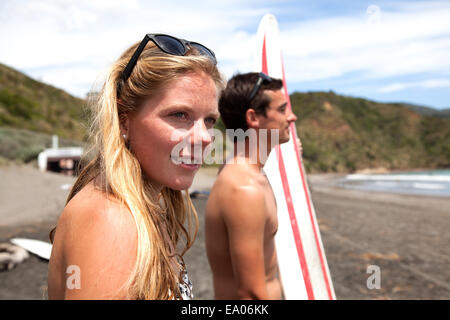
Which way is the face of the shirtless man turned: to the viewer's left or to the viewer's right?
to the viewer's right

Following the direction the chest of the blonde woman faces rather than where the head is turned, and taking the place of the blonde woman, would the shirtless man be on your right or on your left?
on your left

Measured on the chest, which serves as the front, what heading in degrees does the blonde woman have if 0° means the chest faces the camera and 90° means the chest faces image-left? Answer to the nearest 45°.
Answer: approximately 315°

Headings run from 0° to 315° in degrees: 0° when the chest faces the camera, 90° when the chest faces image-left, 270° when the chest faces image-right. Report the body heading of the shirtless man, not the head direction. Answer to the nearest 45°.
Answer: approximately 270°

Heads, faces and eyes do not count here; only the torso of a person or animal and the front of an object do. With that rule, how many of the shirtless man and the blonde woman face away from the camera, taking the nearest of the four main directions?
0

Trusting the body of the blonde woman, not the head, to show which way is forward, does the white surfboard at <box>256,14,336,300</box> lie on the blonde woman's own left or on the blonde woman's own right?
on the blonde woman's own left

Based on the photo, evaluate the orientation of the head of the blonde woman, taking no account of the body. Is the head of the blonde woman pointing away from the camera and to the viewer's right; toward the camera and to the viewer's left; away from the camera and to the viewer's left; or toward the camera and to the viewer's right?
toward the camera and to the viewer's right
